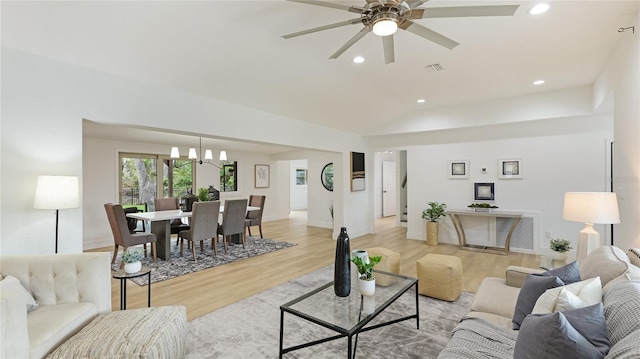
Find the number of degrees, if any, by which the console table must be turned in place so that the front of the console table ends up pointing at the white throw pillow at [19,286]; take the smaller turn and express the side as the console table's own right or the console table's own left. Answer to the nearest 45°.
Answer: approximately 45° to the console table's own right

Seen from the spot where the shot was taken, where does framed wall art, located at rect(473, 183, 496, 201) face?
facing the viewer

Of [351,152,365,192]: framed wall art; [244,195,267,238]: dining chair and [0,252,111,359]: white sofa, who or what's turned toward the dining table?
the dining chair

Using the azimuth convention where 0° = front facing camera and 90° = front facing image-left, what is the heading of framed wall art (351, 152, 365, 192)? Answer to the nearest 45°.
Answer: approximately 315°

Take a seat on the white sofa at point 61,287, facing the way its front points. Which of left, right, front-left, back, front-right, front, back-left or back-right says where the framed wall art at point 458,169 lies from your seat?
front-left

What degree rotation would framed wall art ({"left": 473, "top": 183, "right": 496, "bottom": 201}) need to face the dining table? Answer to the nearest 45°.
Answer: approximately 45° to its right

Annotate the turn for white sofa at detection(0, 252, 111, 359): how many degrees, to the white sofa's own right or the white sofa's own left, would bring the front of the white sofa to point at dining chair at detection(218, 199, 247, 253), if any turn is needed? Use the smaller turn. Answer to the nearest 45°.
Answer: approximately 90° to the white sofa's own left

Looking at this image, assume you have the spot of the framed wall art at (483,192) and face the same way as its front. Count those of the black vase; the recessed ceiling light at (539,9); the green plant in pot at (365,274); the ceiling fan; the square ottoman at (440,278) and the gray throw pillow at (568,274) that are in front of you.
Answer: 6

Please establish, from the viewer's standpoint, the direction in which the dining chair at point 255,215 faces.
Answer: facing the viewer and to the left of the viewer

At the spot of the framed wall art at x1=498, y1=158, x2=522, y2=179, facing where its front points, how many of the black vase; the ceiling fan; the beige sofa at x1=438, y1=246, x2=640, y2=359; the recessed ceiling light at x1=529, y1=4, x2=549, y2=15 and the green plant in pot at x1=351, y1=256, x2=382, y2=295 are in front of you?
5

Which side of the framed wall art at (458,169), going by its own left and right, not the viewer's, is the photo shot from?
front

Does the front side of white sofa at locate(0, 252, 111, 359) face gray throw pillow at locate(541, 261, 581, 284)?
yes

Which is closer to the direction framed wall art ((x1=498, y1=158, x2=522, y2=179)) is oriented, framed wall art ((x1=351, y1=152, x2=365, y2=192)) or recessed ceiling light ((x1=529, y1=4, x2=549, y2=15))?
the recessed ceiling light

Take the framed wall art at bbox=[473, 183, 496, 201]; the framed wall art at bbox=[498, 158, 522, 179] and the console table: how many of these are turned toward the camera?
3
